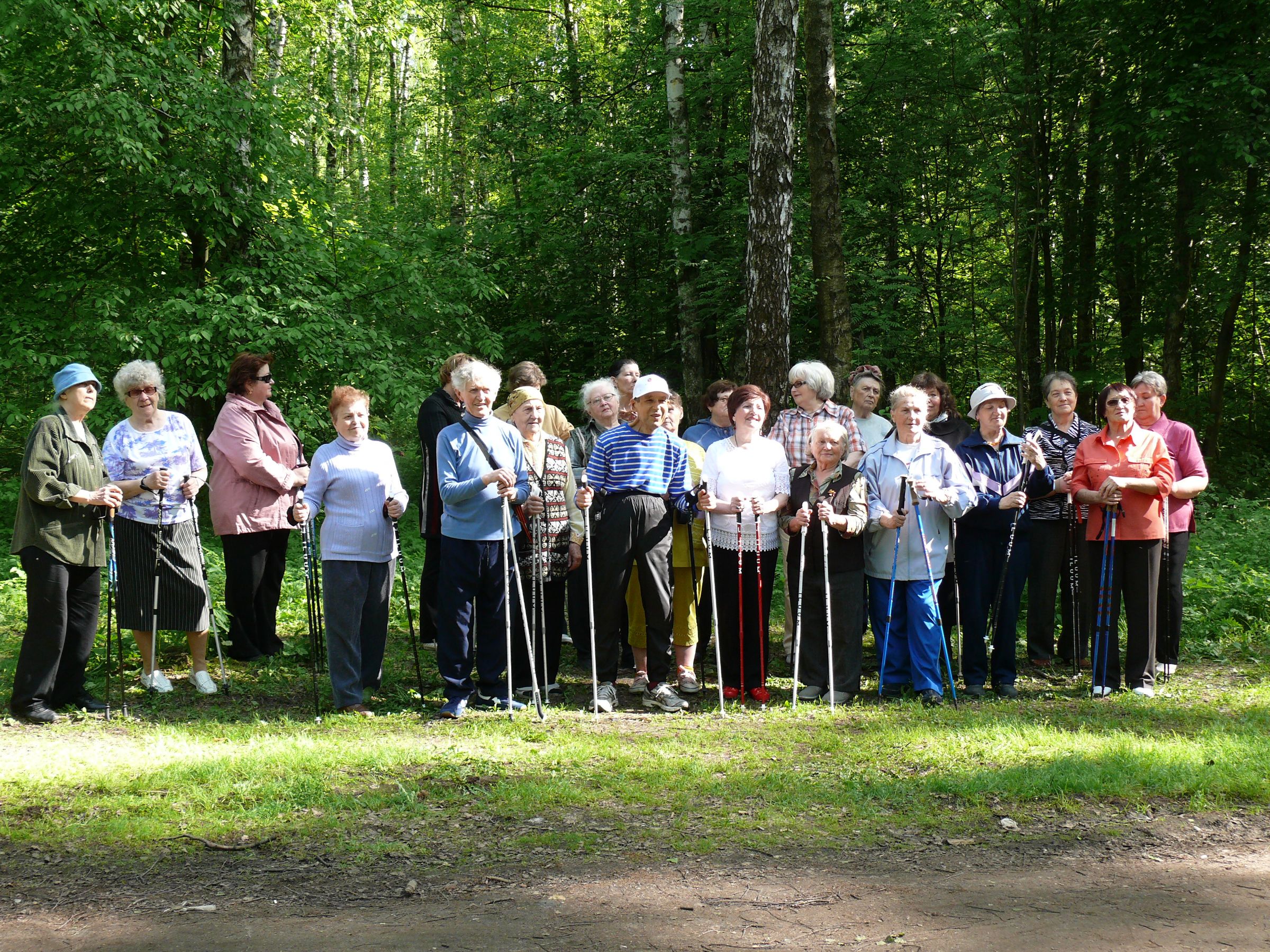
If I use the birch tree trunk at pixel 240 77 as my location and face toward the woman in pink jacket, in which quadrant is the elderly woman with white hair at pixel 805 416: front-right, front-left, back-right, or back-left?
front-left

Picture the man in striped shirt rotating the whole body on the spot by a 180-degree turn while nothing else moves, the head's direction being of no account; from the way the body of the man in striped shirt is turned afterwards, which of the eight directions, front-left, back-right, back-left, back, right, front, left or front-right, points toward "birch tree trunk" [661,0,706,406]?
front

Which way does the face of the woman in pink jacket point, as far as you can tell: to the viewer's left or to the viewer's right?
to the viewer's right

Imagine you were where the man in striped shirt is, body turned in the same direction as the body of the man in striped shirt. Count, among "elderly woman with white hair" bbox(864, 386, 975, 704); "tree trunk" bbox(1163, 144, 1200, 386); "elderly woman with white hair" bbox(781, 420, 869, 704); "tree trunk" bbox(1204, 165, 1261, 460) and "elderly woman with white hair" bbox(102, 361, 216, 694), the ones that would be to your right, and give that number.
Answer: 1

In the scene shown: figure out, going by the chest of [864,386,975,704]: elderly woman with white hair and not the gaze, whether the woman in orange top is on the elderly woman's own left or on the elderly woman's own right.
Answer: on the elderly woman's own left

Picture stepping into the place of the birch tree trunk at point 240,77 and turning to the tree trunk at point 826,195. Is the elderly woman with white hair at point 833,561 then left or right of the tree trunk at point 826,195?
right

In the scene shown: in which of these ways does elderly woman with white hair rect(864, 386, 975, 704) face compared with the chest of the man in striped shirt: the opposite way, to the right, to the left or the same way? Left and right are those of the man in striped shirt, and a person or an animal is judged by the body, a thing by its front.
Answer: the same way

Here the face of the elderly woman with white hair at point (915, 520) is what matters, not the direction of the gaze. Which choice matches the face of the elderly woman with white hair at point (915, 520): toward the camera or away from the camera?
toward the camera

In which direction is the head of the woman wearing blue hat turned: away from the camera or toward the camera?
toward the camera

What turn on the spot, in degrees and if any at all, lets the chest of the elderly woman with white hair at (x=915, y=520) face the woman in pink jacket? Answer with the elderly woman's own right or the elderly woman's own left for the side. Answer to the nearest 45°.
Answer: approximately 90° to the elderly woman's own right

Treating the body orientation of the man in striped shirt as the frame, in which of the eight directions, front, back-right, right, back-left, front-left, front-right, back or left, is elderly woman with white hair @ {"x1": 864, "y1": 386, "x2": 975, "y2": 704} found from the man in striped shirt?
left

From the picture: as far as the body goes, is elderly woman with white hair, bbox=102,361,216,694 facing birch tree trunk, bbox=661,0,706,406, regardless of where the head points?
no

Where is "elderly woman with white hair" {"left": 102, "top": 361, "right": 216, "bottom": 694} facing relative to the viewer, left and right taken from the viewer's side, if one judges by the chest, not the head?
facing the viewer

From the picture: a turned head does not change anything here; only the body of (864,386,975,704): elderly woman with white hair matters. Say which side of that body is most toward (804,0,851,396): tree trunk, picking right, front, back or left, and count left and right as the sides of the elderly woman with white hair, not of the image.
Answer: back

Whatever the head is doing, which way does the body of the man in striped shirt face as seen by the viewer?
toward the camera

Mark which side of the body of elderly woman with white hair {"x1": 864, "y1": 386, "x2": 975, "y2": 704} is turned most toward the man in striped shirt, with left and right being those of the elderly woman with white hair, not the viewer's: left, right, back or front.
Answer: right

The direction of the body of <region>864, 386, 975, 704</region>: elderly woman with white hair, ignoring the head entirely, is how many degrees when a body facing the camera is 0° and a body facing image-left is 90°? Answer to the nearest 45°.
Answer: approximately 0°

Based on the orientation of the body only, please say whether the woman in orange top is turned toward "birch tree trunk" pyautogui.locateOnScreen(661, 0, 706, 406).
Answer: no
